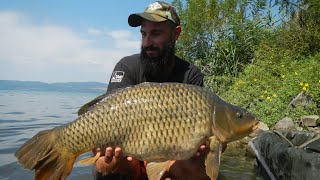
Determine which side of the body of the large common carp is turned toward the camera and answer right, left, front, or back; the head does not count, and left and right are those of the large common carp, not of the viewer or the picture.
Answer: right

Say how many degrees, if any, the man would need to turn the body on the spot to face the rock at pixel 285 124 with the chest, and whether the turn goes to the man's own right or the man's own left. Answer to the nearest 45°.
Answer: approximately 135° to the man's own left

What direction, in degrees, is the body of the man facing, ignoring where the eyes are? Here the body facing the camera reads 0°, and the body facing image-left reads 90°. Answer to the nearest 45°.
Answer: approximately 0°
